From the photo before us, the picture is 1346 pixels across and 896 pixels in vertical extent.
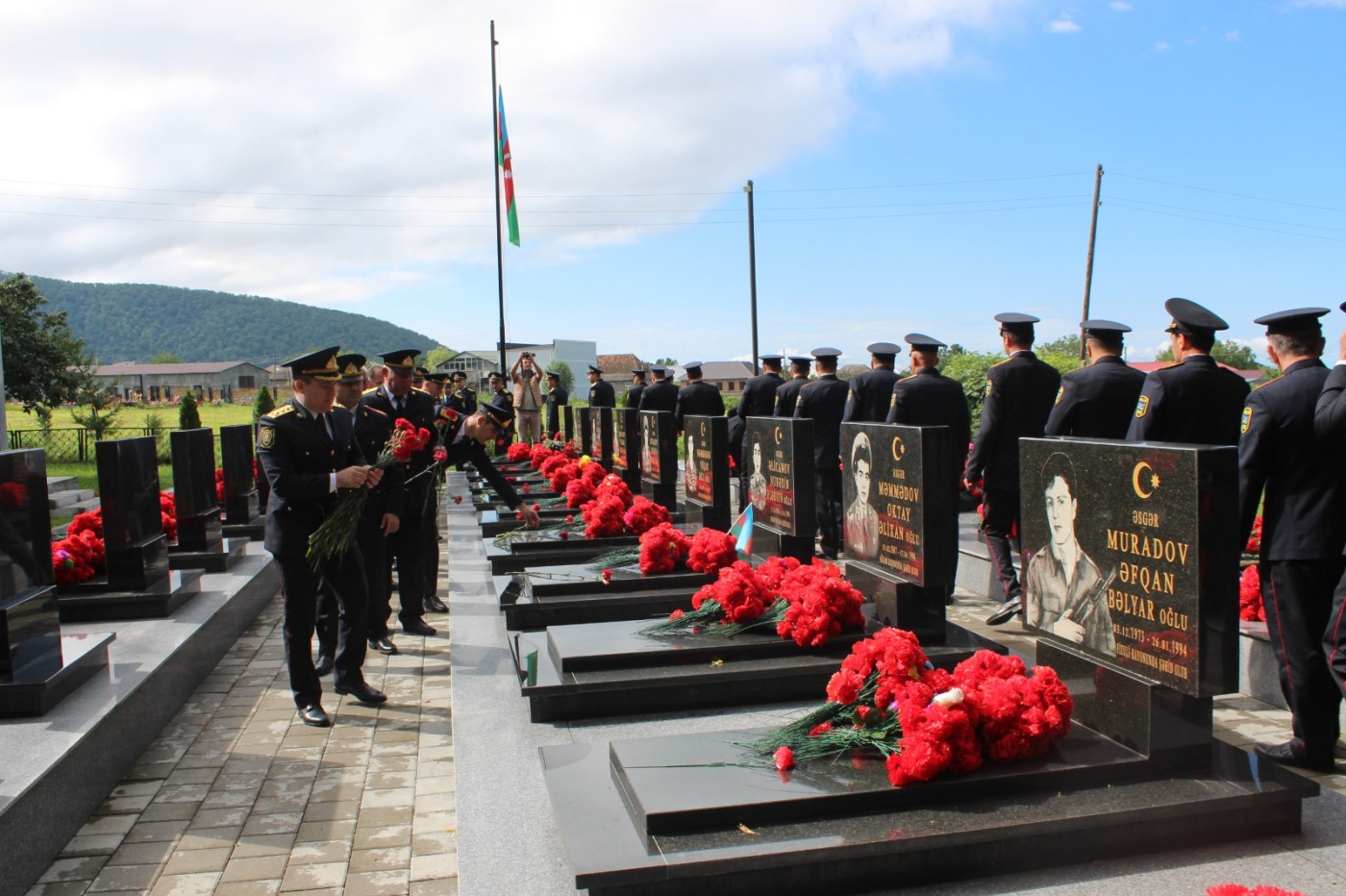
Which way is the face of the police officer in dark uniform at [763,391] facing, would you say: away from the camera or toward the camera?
away from the camera

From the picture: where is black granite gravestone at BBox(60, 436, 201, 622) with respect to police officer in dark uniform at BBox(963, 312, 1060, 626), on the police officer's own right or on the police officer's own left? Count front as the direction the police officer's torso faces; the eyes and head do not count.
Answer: on the police officer's own left

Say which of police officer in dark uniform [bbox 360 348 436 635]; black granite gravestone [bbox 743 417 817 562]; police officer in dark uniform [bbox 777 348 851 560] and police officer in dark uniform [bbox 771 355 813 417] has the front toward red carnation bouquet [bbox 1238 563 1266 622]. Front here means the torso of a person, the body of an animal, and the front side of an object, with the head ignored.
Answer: police officer in dark uniform [bbox 360 348 436 635]

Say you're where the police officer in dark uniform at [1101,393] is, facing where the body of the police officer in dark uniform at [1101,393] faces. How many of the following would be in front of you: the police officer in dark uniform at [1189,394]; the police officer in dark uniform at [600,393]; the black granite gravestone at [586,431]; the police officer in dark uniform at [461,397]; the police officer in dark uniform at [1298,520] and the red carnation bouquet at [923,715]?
3

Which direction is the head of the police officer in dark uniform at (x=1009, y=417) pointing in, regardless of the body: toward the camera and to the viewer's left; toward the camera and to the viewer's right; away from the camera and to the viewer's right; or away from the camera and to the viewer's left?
away from the camera and to the viewer's left

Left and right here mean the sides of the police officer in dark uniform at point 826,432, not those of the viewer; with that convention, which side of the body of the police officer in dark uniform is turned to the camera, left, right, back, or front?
back

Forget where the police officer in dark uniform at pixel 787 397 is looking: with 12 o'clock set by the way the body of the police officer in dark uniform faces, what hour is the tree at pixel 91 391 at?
The tree is roughly at 9 o'clock from the police officer in dark uniform.

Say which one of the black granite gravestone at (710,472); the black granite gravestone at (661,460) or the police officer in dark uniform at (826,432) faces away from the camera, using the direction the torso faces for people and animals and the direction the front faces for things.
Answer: the police officer in dark uniform

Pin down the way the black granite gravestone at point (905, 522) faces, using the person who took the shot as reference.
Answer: facing the viewer and to the left of the viewer

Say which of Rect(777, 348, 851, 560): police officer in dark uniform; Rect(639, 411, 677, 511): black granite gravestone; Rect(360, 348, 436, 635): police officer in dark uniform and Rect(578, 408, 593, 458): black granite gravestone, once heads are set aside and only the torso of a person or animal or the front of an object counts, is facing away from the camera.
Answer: Rect(777, 348, 851, 560): police officer in dark uniform

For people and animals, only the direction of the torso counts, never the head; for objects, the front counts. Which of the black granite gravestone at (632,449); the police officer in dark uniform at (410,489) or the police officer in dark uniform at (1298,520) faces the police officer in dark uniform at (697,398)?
the police officer in dark uniform at (1298,520)

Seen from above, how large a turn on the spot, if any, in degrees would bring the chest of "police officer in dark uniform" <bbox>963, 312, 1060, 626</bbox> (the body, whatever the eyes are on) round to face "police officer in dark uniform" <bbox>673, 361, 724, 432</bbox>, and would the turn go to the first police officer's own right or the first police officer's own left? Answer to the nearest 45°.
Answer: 0° — they already face them

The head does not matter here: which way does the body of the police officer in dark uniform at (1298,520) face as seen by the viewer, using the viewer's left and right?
facing away from the viewer and to the left of the viewer
